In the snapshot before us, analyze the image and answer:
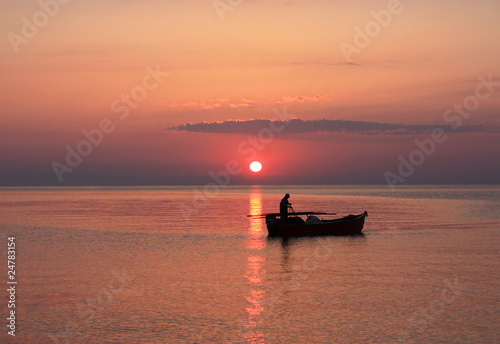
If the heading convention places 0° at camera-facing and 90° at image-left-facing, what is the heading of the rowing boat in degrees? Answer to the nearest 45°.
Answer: approximately 270°
